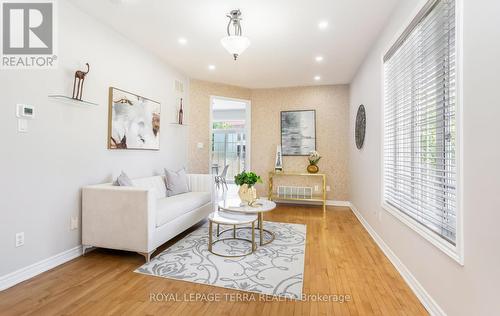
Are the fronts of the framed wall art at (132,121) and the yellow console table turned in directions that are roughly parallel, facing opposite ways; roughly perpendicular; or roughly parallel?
roughly perpendicular

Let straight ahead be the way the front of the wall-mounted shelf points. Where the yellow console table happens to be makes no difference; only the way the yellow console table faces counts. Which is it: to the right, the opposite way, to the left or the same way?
to the right

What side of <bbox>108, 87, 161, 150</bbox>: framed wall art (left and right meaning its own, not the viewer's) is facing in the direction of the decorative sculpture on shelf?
right

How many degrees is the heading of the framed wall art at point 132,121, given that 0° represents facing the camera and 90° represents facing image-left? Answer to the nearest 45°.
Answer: approximately 315°

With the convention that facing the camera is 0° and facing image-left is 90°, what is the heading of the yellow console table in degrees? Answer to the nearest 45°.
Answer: approximately 0°

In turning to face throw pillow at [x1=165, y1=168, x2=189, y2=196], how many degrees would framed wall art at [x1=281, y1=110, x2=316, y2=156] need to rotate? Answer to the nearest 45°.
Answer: approximately 45° to its right

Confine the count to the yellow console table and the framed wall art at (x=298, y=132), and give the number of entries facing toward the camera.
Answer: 2
